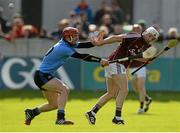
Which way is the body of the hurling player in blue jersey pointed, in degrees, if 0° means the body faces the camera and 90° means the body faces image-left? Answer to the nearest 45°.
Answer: approximately 270°

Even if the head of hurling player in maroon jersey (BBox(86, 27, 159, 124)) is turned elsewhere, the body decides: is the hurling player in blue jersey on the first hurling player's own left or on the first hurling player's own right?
on the first hurling player's own right
